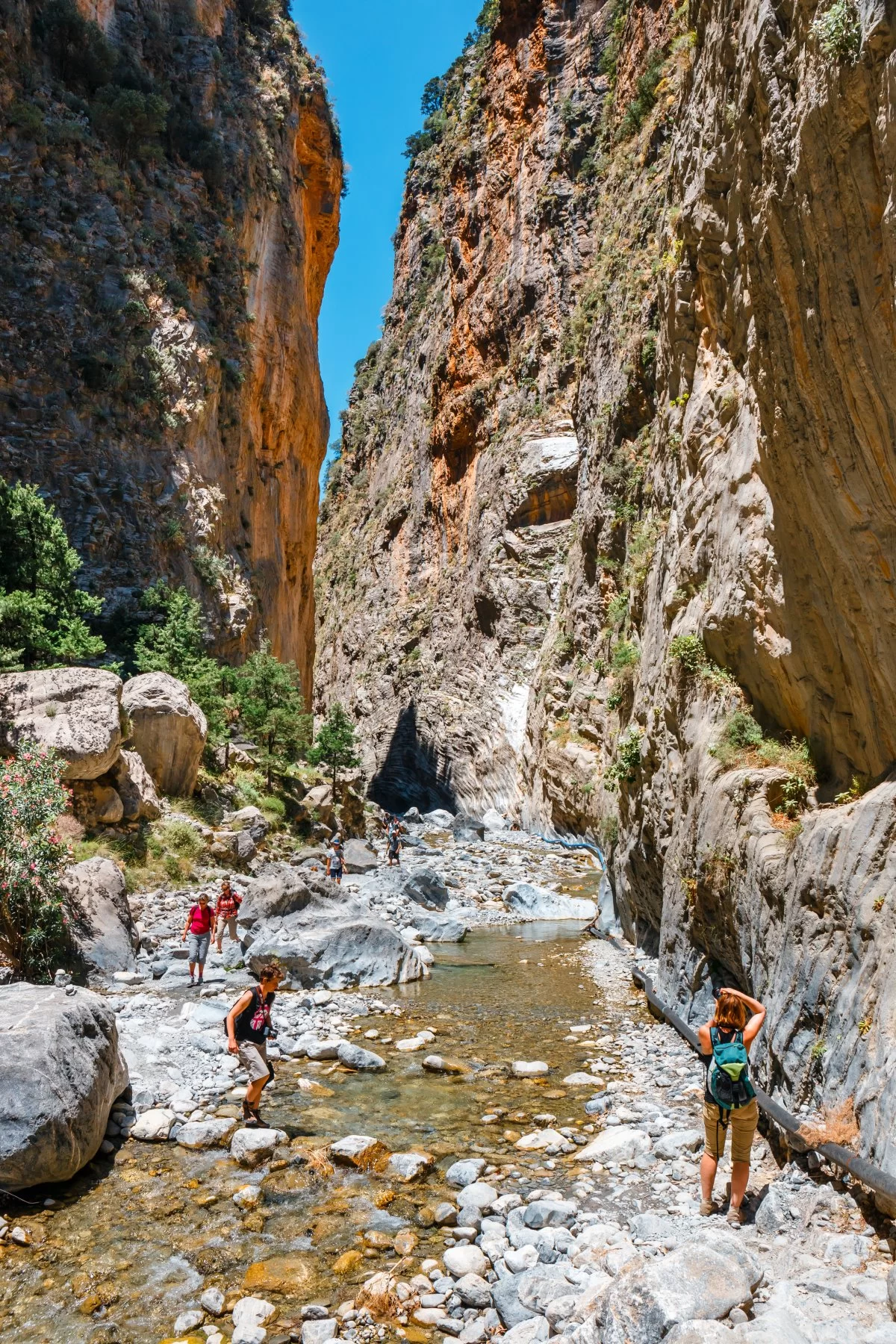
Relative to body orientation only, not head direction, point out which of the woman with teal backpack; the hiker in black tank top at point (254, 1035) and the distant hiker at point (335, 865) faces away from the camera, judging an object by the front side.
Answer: the woman with teal backpack

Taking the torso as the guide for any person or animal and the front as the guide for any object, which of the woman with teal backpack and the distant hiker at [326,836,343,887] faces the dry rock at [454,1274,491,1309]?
the distant hiker

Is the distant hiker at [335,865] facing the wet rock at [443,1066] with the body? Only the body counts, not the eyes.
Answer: yes

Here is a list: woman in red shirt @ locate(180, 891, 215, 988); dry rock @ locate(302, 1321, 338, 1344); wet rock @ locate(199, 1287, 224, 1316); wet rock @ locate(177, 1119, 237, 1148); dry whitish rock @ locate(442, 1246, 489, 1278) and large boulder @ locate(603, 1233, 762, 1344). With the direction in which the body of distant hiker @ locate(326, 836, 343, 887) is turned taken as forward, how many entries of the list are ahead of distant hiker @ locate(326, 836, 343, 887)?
6

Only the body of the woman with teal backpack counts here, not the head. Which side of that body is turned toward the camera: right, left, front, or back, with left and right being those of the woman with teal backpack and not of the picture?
back

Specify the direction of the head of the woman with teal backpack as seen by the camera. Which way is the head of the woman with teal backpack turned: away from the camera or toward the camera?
away from the camera

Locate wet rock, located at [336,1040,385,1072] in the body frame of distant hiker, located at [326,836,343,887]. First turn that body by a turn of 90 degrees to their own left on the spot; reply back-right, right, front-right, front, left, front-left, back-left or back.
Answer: right

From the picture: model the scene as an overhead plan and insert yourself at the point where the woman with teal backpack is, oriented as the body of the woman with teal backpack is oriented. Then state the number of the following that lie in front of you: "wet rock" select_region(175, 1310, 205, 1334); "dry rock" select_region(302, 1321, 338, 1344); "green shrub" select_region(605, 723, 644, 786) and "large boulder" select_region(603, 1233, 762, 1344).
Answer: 1

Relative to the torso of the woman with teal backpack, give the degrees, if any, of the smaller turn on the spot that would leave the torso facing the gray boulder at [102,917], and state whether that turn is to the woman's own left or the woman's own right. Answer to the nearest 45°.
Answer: approximately 45° to the woman's own left

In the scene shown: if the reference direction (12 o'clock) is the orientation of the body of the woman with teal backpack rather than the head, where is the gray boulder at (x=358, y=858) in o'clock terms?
The gray boulder is roughly at 11 o'clock from the woman with teal backpack.

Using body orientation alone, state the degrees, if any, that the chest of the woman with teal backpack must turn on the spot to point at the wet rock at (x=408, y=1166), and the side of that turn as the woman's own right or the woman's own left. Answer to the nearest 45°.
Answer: approximately 90° to the woman's own left

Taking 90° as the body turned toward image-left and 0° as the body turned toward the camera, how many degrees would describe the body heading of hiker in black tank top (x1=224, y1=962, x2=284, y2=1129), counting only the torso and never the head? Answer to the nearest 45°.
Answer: approximately 315°

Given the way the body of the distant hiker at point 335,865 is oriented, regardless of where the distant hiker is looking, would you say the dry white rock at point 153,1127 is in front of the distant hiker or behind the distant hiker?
in front

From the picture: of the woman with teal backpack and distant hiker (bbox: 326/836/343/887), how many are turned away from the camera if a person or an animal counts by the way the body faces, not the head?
1

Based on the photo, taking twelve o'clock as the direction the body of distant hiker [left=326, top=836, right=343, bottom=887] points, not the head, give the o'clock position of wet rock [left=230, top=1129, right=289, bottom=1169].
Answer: The wet rock is roughly at 12 o'clock from the distant hiker.

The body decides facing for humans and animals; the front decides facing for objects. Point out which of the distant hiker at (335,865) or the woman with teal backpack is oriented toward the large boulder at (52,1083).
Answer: the distant hiker

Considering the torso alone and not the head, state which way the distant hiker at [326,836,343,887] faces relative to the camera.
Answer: toward the camera
